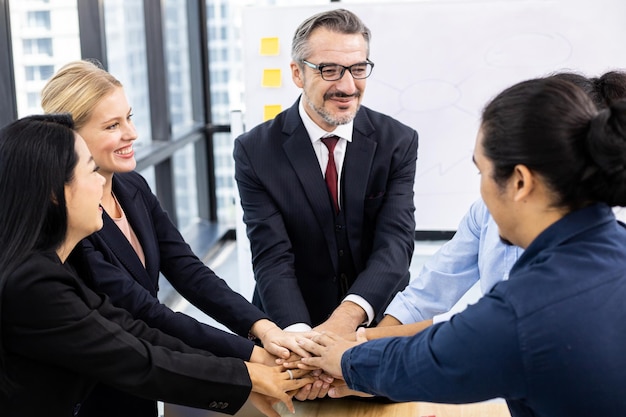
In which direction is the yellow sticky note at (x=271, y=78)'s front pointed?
toward the camera

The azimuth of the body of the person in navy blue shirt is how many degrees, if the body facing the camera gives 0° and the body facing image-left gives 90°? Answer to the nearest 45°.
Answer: approximately 135°

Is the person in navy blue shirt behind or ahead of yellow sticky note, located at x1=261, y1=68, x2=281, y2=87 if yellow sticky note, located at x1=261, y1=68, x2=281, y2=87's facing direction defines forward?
ahead

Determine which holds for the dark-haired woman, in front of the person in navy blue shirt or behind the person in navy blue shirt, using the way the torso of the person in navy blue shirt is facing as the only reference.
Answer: in front

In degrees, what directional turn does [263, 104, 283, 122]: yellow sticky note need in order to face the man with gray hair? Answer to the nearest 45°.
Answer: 0° — it already faces them

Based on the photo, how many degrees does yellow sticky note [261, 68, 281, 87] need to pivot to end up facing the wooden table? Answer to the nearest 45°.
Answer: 0° — it already faces it

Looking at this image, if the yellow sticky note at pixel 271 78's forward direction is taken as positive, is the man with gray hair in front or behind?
in front

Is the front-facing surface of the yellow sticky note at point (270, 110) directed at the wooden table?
yes

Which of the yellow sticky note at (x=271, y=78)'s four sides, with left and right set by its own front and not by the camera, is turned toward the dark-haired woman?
front

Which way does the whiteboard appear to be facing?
toward the camera

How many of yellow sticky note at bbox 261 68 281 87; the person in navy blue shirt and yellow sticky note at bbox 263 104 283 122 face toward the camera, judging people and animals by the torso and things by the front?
2

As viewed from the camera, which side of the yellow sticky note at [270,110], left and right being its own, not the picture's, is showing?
front

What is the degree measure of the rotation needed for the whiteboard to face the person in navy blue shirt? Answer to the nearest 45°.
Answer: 0° — it already faces them
